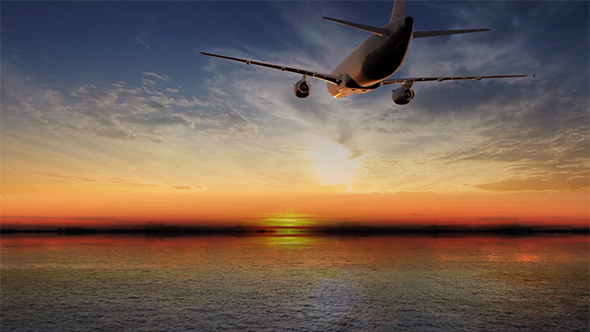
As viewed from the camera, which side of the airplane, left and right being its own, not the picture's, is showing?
back
